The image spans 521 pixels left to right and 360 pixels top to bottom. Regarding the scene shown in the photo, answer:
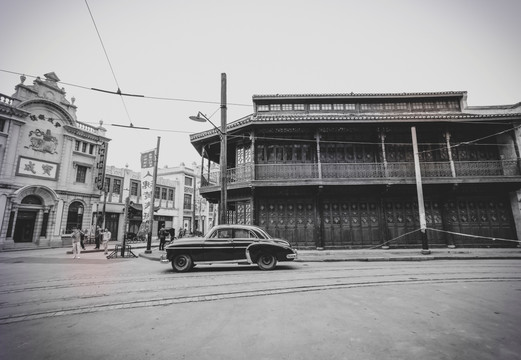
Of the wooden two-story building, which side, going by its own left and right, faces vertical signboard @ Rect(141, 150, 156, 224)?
right

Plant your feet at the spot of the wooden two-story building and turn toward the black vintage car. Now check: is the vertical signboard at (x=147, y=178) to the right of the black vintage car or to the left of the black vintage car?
right

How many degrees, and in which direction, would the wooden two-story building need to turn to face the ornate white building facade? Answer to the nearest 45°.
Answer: approximately 90° to its right
